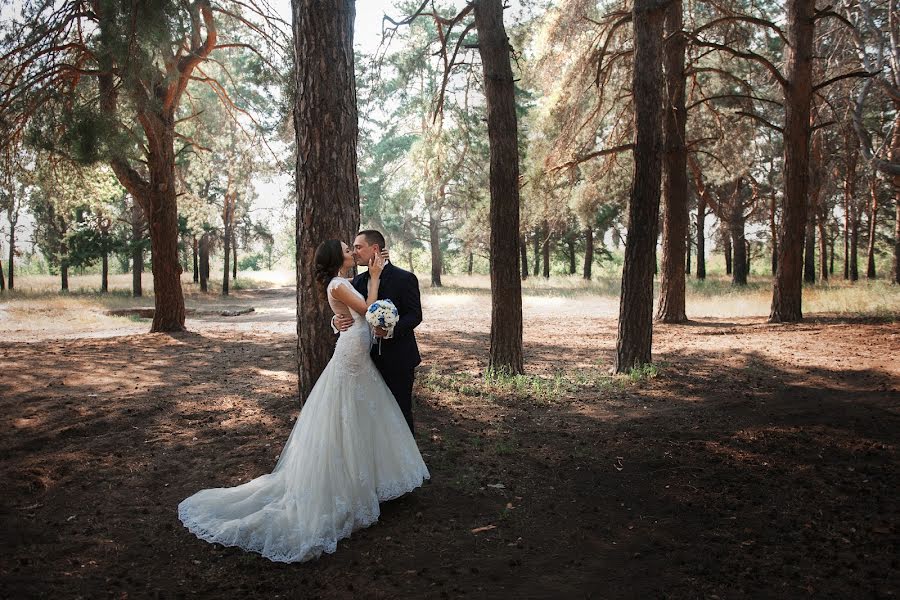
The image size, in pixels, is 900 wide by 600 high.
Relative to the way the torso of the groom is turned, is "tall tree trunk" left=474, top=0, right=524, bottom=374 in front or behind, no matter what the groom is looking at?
behind

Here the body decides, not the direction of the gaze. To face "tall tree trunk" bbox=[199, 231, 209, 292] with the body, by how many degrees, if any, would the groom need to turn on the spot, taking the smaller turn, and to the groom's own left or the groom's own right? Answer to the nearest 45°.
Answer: approximately 135° to the groom's own right

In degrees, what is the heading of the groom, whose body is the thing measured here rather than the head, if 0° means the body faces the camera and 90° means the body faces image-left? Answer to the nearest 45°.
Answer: approximately 45°

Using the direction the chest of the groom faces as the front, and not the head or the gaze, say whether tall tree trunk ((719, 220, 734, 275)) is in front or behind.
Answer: behind

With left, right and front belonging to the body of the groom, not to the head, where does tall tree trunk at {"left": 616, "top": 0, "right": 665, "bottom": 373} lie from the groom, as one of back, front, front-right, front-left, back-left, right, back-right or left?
back
